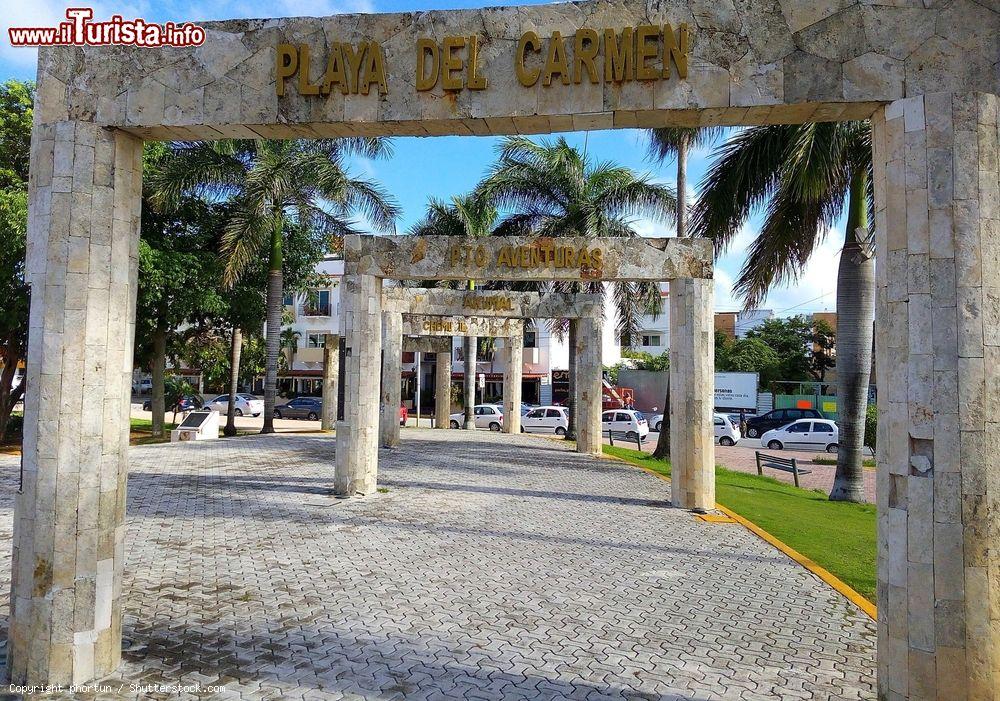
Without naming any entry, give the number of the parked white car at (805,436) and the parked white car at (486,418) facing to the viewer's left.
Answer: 2

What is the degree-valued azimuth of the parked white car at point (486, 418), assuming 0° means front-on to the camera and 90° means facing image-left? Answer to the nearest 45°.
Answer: approximately 90°

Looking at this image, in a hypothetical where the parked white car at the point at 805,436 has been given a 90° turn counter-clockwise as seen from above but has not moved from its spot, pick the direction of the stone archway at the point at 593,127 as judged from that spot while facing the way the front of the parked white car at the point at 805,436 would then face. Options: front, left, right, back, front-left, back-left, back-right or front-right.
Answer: front

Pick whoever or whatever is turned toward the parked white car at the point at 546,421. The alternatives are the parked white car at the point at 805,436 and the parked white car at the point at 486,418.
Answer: the parked white car at the point at 805,436

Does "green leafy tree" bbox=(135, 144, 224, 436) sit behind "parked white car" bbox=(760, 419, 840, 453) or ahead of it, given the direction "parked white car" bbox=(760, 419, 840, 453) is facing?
ahead

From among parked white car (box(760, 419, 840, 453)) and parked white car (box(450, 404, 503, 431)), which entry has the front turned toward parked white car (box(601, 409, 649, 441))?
parked white car (box(760, 419, 840, 453))

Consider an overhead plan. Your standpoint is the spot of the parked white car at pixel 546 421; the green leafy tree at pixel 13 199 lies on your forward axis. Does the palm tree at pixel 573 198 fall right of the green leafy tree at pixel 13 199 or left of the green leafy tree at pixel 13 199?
left

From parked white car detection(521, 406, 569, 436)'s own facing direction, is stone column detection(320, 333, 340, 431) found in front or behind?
in front

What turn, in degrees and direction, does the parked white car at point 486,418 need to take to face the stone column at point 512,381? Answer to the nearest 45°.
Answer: approximately 90° to its left

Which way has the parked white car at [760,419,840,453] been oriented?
to the viewer's left
